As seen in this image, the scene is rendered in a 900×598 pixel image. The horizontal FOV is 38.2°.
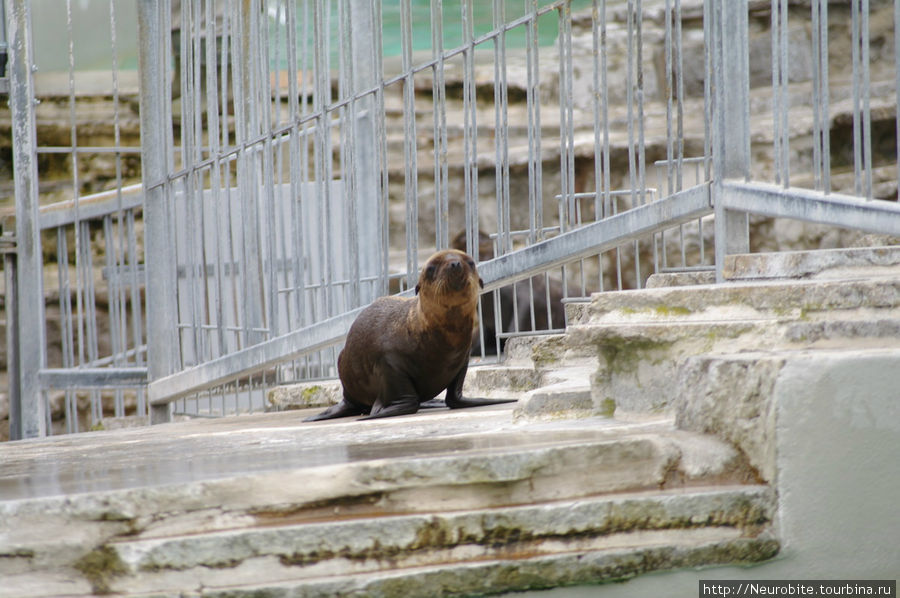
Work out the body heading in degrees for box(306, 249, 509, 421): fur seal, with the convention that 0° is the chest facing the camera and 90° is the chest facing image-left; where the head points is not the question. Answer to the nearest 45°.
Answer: approximately 315°
